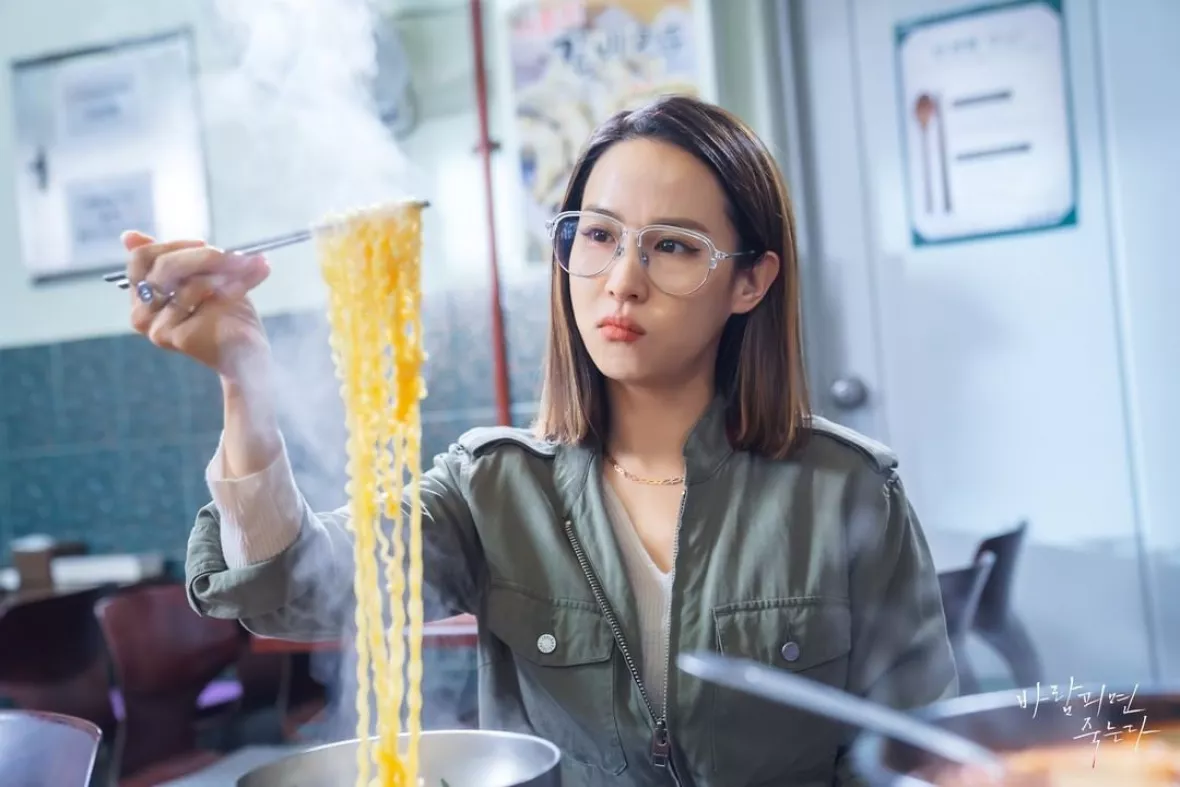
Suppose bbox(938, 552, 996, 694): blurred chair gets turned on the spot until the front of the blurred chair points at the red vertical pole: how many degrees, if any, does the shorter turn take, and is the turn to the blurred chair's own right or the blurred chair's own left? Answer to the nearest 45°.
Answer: approximately 45° to the blurred chair's own right

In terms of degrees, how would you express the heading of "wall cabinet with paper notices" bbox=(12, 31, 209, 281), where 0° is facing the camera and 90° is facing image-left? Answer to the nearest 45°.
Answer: approximately 0°

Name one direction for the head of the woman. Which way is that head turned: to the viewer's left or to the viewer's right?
to the viewer's left

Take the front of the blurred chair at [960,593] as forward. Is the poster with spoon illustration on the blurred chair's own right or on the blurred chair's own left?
on the blurred chair's own right

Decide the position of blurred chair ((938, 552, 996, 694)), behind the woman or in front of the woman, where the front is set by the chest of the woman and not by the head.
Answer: behind

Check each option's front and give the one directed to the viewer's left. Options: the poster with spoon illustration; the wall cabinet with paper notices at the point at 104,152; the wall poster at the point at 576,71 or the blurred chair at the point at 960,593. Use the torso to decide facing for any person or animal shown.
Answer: the blurred chair

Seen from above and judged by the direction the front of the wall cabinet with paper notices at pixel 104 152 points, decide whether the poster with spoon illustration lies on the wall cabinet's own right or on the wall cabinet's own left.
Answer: on the wall cabinet's own left

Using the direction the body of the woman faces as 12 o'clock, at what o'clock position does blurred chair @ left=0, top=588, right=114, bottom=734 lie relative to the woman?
The blurred chair is roughly at 3 o'clock from the woman.

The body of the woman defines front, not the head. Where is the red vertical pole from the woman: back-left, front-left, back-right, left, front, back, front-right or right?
back-right

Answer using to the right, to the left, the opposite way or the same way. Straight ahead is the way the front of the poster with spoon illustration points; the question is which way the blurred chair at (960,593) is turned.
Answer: to the right
